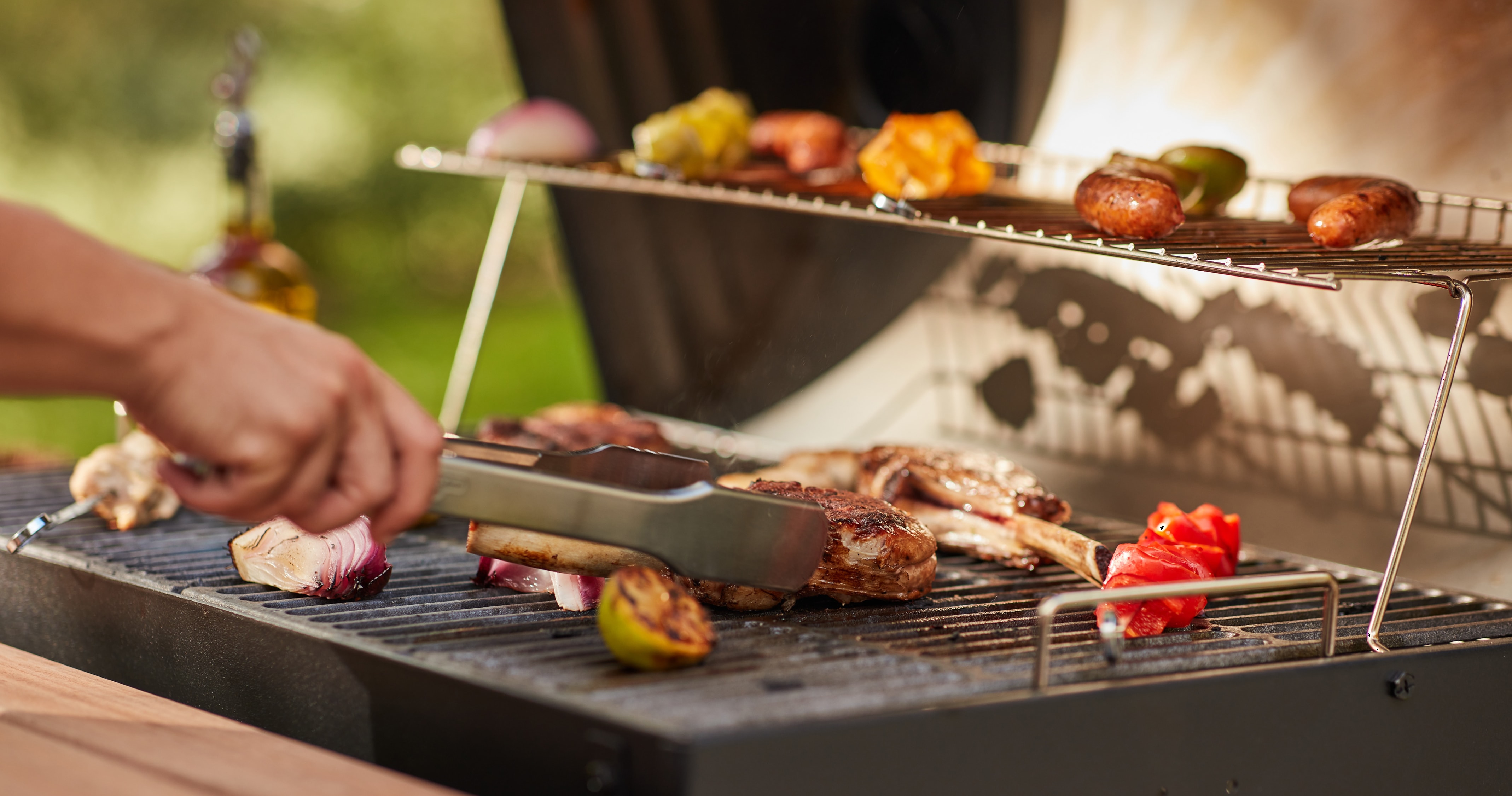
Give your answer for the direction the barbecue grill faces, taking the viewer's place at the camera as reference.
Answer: facing the viewer and to the left of the viewer

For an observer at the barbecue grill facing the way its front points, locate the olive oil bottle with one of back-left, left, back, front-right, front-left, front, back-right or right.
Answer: right
